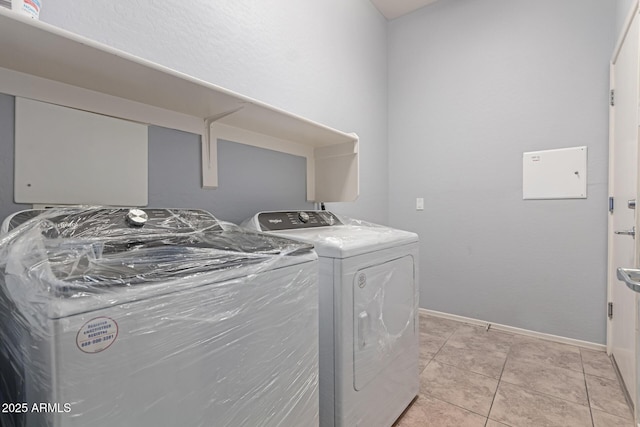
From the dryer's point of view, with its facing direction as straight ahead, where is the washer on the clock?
The washer is roughly at 3 o'clock from the dryer.

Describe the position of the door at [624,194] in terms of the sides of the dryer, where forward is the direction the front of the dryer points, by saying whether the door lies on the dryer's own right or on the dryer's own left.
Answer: on the dryer's own left

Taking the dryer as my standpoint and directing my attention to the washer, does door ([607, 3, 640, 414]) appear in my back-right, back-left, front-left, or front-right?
back-left

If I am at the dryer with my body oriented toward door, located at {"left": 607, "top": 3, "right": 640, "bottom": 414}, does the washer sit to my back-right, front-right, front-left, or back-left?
back-right

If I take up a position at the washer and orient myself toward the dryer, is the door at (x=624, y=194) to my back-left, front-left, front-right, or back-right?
front-right

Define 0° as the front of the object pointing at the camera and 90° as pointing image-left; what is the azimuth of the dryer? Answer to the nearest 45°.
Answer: approximately 315°

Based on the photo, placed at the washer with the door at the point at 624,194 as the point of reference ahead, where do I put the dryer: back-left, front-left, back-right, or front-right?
front-left
